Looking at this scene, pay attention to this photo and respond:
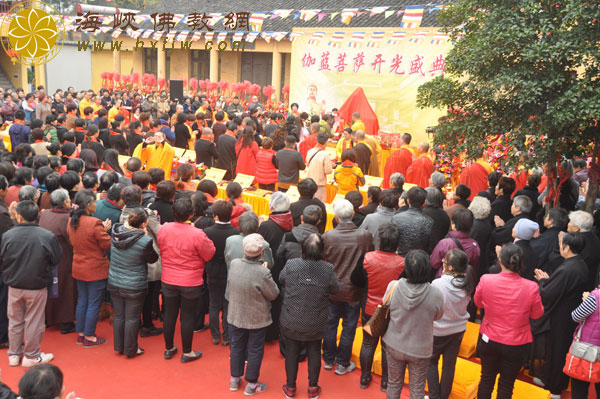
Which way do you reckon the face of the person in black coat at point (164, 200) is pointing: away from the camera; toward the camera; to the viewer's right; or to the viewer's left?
away from the camera

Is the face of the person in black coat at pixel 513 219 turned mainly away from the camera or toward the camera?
away from the camera

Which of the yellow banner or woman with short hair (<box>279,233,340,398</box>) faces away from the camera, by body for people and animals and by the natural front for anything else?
the woman with short hair

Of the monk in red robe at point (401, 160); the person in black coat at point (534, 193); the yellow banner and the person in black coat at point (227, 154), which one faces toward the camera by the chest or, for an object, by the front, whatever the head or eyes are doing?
the yellow banner

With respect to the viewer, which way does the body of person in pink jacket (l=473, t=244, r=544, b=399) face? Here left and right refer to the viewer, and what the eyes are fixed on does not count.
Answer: facing away from the viewer

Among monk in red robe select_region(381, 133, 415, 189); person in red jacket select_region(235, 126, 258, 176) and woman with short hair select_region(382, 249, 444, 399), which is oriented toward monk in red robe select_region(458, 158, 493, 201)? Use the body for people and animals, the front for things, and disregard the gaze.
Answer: the woman with short hair

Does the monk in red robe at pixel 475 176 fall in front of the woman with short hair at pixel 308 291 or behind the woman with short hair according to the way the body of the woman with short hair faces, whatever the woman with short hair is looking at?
in front

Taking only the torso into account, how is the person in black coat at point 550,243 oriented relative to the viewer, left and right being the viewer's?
facing away from the viewer and to the left of the viewer

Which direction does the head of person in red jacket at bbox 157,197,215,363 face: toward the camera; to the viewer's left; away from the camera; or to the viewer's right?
away from the camera

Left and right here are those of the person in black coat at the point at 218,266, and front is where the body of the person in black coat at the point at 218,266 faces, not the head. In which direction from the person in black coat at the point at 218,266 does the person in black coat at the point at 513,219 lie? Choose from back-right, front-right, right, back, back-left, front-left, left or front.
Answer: right

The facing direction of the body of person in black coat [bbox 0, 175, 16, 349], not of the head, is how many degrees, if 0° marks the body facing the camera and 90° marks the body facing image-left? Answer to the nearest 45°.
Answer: approximately 225°

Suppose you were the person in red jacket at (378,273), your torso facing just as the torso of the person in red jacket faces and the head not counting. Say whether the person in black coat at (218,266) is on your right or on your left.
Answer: on your left
